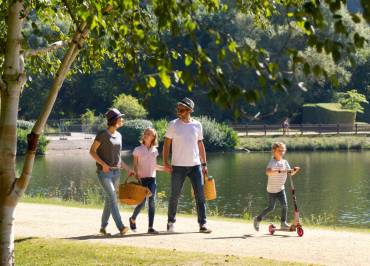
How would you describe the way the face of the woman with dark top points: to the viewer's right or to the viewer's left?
to the viewer's right

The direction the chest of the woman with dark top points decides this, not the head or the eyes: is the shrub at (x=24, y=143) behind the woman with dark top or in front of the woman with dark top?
behind

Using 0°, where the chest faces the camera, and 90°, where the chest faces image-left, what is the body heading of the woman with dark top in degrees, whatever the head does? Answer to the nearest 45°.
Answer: approximately 315°

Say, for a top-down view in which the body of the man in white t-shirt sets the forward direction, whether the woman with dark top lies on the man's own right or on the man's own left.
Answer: on the man's own right

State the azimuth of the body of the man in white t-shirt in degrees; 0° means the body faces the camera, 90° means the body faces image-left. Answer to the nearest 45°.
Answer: approximately 0°

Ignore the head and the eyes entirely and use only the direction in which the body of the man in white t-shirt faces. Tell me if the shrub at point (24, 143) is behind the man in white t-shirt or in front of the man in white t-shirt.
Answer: behind

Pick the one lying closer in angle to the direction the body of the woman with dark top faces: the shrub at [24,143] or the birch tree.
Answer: the birch tree

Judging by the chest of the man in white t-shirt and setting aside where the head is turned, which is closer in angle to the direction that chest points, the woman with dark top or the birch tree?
the birch tree

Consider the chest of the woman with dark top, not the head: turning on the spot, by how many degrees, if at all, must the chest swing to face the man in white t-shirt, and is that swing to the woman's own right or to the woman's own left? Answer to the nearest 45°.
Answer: approximately 45° to the woman's own left
